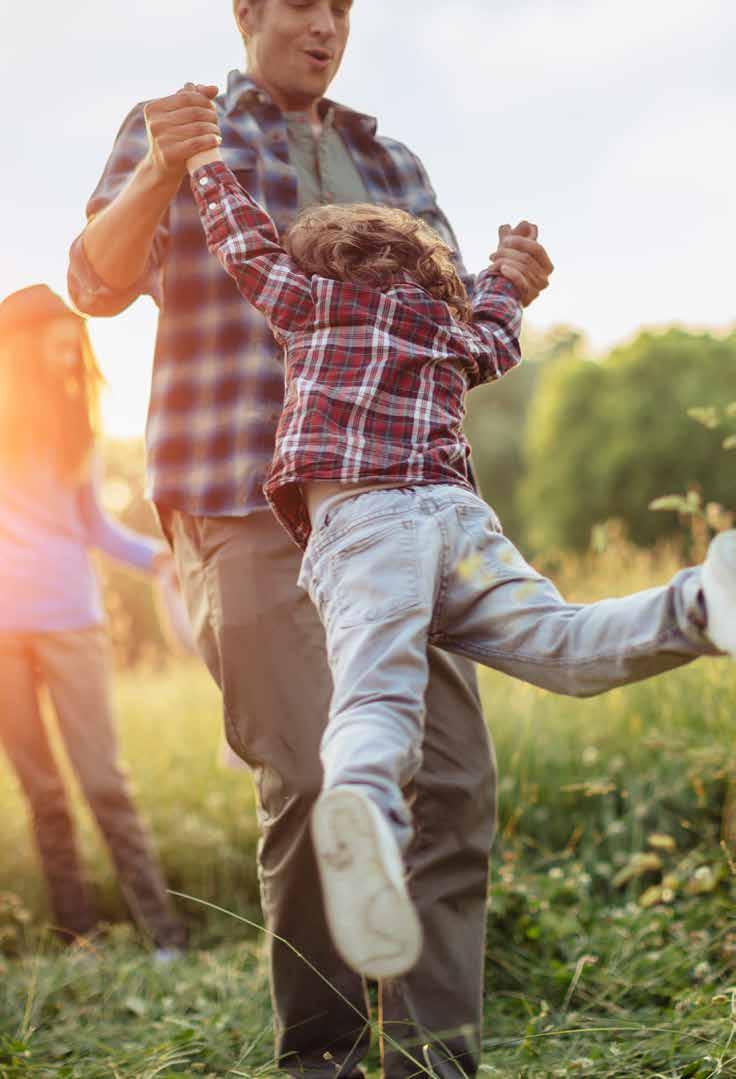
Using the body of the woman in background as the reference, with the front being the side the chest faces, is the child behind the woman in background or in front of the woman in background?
in front

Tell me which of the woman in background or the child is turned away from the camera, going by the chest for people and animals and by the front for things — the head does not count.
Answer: the child

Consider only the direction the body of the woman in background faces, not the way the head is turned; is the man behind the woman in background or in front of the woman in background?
in front

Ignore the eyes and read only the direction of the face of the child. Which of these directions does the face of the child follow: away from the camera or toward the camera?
away from the camera

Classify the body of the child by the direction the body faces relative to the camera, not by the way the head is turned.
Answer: away from the camera

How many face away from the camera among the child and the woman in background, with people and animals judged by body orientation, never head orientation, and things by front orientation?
1

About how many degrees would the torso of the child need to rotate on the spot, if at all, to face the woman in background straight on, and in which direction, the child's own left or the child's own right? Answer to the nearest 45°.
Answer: approximately 45° to the child's own left

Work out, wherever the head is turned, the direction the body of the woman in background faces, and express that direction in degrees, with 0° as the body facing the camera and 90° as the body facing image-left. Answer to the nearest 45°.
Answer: approximately 315°
